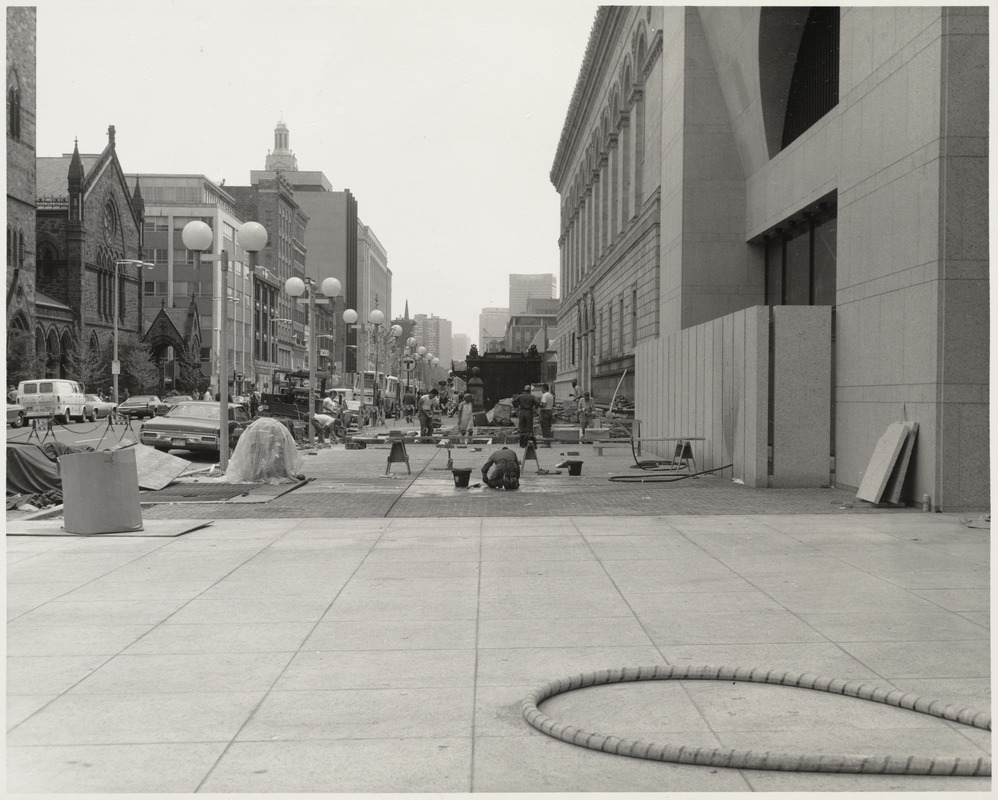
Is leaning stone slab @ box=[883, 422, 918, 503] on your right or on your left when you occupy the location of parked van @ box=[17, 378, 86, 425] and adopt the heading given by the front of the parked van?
on your right

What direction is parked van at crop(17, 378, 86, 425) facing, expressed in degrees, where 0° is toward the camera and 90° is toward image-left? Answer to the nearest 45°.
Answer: approximately 225°
